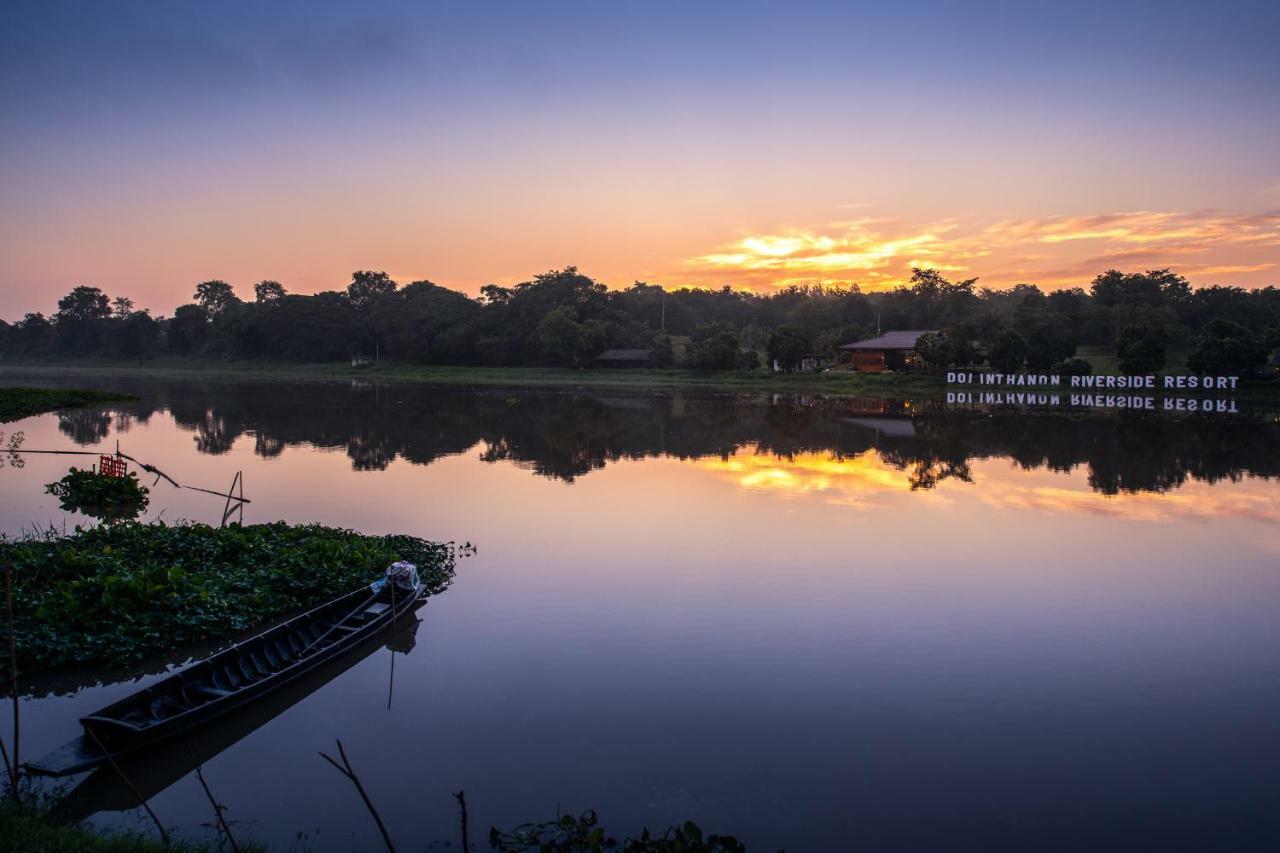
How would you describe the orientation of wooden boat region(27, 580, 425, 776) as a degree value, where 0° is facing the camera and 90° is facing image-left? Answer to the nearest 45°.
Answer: approximately 45°

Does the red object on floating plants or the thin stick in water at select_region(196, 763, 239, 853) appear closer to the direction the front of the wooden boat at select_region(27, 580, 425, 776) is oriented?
the thin stick in water

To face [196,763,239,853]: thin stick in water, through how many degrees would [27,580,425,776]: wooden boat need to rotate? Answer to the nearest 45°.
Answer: approximately 45° to its left

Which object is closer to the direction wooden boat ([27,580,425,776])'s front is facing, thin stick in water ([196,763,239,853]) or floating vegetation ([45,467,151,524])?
the thin stick in water

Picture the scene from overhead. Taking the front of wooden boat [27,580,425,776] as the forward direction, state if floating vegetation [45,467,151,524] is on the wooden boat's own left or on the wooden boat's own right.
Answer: on the wooden boat's own right

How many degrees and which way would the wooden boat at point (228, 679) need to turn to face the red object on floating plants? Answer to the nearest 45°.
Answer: approximately 135° to its right
